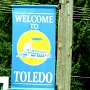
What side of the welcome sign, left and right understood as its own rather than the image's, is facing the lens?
front
